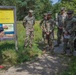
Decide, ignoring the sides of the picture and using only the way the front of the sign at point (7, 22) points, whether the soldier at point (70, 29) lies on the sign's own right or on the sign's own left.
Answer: on the sign's own left

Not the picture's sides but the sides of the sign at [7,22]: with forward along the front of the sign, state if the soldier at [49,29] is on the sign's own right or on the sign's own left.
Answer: on the sign's own left

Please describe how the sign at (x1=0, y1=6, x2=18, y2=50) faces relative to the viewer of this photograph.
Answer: facing the viewer

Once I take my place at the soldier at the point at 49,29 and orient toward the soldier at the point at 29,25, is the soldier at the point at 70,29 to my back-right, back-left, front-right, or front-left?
back-left

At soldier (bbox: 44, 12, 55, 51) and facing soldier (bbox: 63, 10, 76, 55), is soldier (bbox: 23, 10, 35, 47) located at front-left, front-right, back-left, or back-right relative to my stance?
back-right
